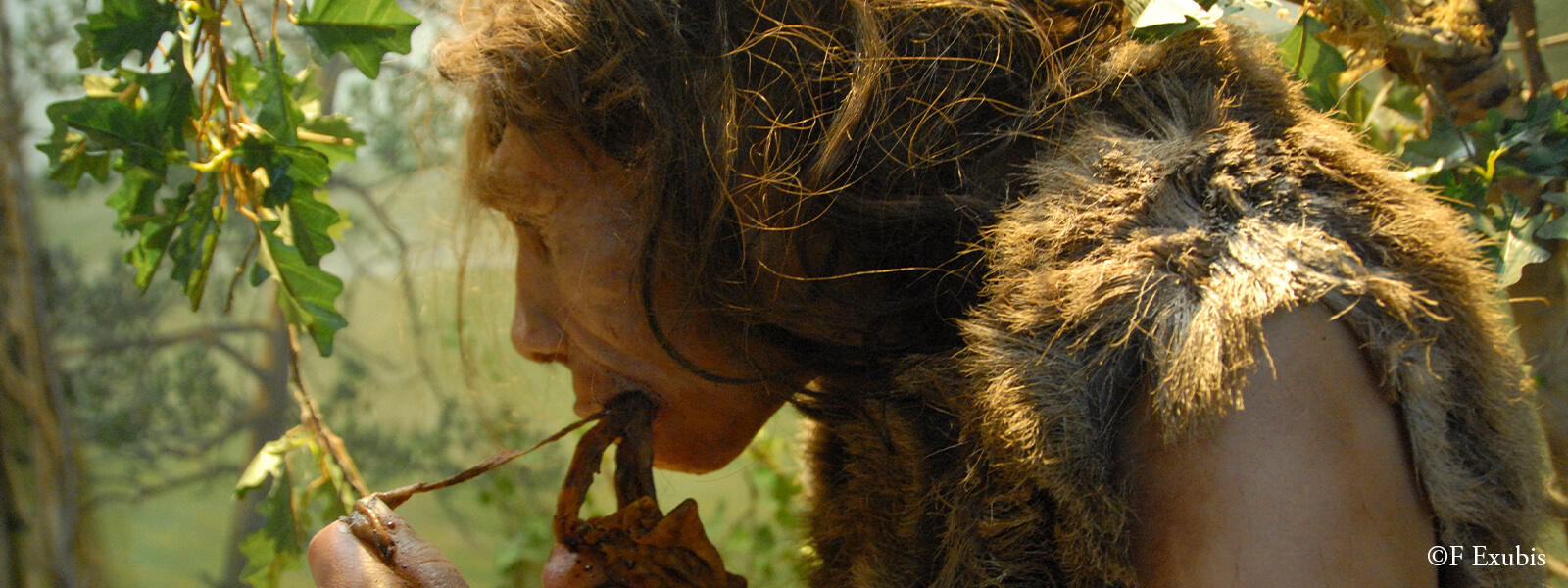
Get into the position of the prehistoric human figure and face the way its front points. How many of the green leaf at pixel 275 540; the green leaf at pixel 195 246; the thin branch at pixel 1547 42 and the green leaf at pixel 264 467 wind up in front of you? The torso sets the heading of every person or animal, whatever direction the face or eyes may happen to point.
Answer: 3

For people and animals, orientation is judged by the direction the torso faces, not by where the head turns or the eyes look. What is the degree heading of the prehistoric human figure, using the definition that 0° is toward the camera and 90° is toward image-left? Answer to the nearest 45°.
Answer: approximately 90°

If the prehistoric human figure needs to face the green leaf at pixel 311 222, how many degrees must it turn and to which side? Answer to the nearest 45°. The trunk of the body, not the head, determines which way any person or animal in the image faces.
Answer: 0° — it already faces it

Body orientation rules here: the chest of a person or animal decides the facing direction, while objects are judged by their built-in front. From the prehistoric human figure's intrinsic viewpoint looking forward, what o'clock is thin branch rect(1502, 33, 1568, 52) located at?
The thin branch is roughly at 5 o'clock from the prehistoric human figure.

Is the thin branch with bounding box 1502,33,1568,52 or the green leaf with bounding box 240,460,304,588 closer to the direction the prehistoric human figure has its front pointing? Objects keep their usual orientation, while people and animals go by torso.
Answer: the green leaf

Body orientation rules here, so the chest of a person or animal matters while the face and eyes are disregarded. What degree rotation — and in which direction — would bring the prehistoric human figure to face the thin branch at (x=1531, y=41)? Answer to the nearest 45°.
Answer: approximately 135° to its right

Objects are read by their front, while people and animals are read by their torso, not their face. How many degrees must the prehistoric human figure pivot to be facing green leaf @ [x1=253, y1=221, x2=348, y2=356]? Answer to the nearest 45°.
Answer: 0° — it already faces it

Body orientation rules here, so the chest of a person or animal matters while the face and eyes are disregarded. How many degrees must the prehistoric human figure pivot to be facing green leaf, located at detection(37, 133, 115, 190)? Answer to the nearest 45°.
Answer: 0° — it already faces it

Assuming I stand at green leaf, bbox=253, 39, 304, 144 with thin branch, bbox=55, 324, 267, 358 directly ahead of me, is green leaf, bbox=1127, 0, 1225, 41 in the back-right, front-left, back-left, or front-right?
back-right
